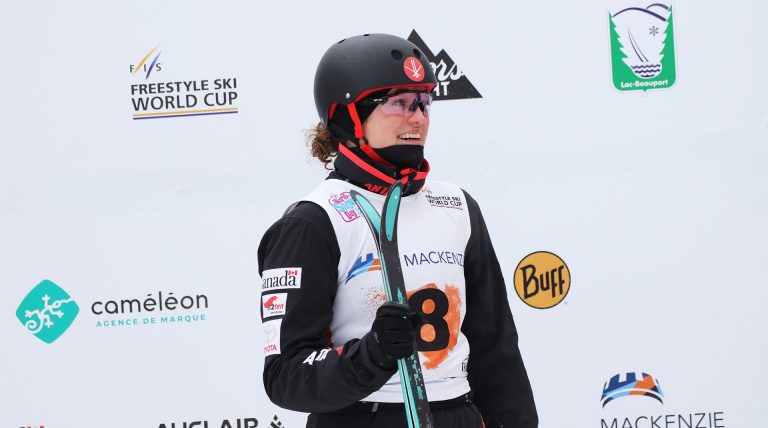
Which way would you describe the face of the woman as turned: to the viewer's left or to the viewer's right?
to the viewer's right

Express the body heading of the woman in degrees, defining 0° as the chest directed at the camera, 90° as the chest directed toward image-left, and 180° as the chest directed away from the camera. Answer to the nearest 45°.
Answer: approximately 315°
